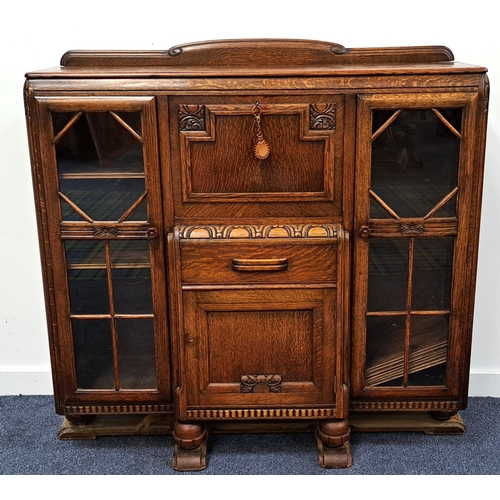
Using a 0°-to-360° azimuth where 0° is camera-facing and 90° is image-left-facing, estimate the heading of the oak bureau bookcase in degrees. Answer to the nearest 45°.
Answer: approximately 0°
